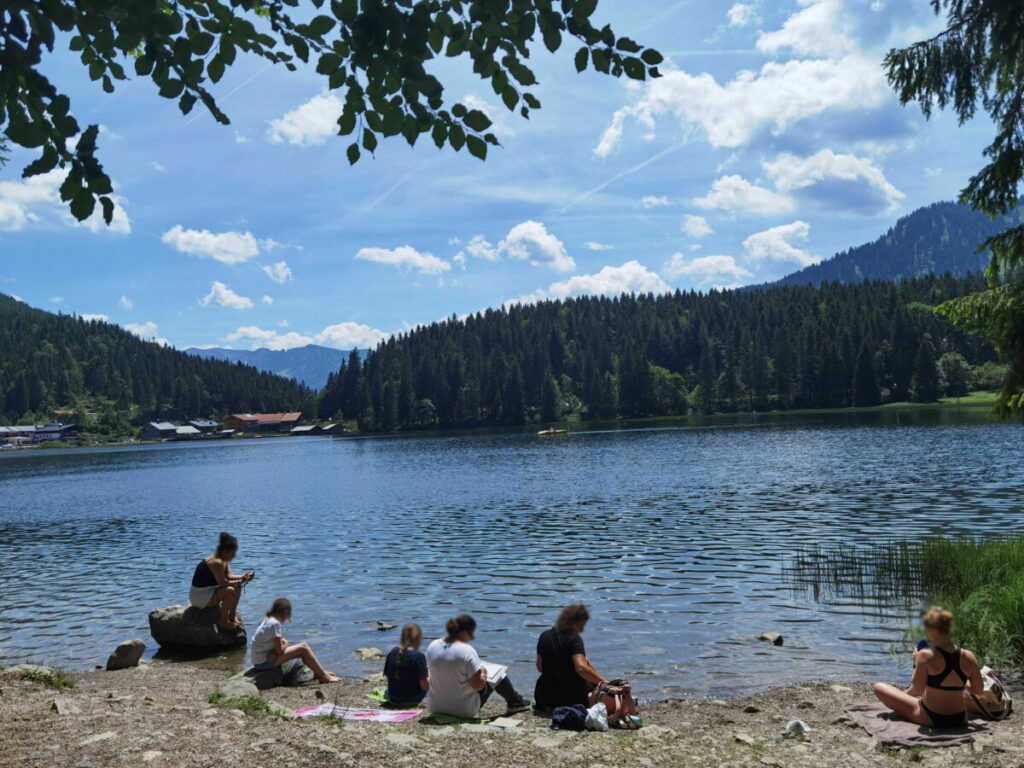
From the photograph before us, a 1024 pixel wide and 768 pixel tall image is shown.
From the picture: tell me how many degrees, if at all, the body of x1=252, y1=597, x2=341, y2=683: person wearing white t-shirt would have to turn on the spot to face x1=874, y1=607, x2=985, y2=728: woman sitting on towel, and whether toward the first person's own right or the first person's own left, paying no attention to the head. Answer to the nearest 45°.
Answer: approximately 45° to the first person's own right

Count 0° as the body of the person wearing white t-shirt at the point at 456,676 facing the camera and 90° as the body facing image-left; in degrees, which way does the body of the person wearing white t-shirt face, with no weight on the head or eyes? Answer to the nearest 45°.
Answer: approximately 225°

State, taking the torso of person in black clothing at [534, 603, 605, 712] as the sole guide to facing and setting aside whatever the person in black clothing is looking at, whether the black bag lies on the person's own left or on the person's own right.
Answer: on the person's own right

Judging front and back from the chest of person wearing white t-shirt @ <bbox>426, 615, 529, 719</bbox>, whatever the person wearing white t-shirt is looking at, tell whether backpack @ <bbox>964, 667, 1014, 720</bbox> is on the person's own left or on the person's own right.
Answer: on the person's own right

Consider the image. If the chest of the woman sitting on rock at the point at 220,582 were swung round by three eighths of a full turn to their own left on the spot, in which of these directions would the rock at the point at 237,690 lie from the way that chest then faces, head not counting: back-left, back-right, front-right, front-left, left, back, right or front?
back-left

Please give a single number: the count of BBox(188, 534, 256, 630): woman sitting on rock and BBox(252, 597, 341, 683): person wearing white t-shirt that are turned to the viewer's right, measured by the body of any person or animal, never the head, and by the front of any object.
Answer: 2

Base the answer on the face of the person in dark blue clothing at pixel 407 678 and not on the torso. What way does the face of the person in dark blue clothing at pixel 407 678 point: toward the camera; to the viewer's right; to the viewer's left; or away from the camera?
away from the camera

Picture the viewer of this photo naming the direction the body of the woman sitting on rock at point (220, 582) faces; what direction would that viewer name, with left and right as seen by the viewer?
facing to the right of the viewer

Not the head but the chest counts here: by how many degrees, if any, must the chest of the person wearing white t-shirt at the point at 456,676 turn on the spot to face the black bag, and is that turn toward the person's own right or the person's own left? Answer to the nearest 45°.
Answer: approximately 90° to the person's own right

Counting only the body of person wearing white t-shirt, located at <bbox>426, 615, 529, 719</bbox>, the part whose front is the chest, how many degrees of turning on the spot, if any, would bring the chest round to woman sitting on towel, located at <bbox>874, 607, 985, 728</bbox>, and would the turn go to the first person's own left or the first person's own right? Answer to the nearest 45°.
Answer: approximately 45° to the first person's own right

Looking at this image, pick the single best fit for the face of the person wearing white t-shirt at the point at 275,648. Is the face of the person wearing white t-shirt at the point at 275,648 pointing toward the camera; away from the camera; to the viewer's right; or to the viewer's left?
to the viewer's right

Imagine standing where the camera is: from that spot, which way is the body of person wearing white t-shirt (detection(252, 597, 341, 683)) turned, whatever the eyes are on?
to the viewer's right

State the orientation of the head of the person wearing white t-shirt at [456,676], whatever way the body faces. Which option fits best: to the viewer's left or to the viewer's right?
to the viewer's right
